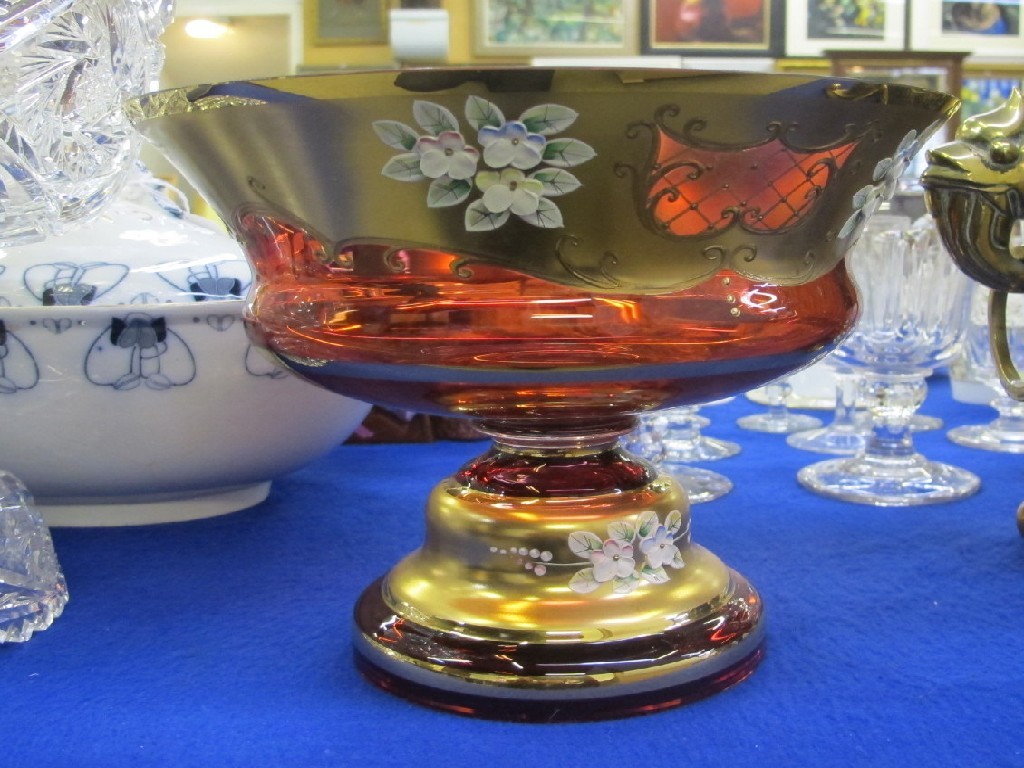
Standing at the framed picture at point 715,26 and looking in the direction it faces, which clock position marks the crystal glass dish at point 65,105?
The crystal glass dish is roughly at 12 o'clock from the framed picture.

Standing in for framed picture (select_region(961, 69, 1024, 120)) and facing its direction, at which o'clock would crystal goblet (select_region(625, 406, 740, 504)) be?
The crystal goblet is roughly at 12 o'clock from the framed picture.

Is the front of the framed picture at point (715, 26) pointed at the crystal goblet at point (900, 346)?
yes

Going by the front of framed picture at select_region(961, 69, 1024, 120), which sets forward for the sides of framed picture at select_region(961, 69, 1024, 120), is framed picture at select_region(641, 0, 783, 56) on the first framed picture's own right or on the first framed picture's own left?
on the first framed picture's own right

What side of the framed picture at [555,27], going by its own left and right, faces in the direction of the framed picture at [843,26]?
left
